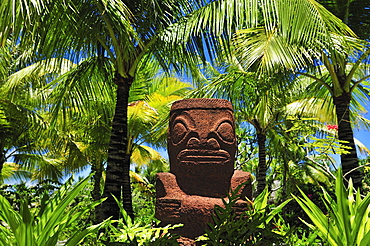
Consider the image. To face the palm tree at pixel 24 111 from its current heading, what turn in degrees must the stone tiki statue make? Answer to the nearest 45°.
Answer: approximately 135° to its right

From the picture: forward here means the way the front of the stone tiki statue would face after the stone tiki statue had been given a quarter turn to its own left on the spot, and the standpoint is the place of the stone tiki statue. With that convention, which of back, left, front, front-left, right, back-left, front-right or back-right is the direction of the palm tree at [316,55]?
front-left

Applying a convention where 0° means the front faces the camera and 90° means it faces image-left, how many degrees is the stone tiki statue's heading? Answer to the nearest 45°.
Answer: approximately 0°
